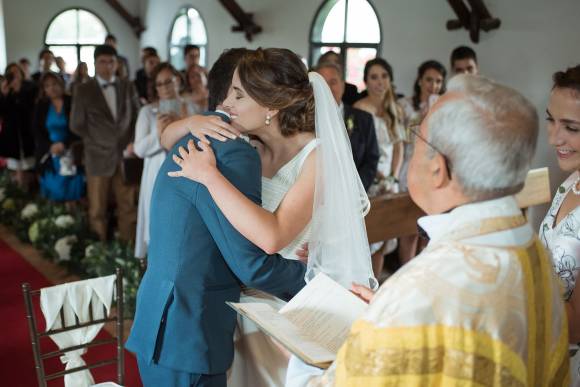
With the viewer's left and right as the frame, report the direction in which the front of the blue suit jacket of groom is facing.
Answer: facing away from the viewer and to the right of the viewer

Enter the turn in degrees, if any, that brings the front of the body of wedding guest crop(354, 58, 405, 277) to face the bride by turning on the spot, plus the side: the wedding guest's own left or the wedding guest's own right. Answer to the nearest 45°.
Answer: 0° — they already face them

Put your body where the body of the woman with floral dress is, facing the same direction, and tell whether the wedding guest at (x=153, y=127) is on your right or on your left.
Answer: on your right

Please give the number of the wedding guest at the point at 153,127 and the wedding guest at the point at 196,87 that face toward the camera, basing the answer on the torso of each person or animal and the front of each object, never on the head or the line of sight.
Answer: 2

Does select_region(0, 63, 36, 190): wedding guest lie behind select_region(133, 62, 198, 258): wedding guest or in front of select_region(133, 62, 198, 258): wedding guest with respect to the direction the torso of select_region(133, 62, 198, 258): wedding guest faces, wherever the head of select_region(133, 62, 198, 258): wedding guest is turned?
behind

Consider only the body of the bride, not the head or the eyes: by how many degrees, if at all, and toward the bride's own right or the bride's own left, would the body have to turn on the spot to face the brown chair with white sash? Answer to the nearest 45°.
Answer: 0° — they already face it

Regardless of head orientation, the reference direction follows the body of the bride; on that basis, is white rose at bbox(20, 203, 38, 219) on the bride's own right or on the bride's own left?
on the bride's own right

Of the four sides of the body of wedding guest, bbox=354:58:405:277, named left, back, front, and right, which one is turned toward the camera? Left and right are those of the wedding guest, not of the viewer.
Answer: front

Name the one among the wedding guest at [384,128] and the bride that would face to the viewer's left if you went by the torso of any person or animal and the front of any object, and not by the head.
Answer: the bride

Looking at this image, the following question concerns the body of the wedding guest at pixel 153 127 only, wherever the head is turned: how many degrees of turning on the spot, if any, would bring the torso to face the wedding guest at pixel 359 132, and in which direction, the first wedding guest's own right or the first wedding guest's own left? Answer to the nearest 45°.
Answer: approximately 45° to the first wedding guest's own left
